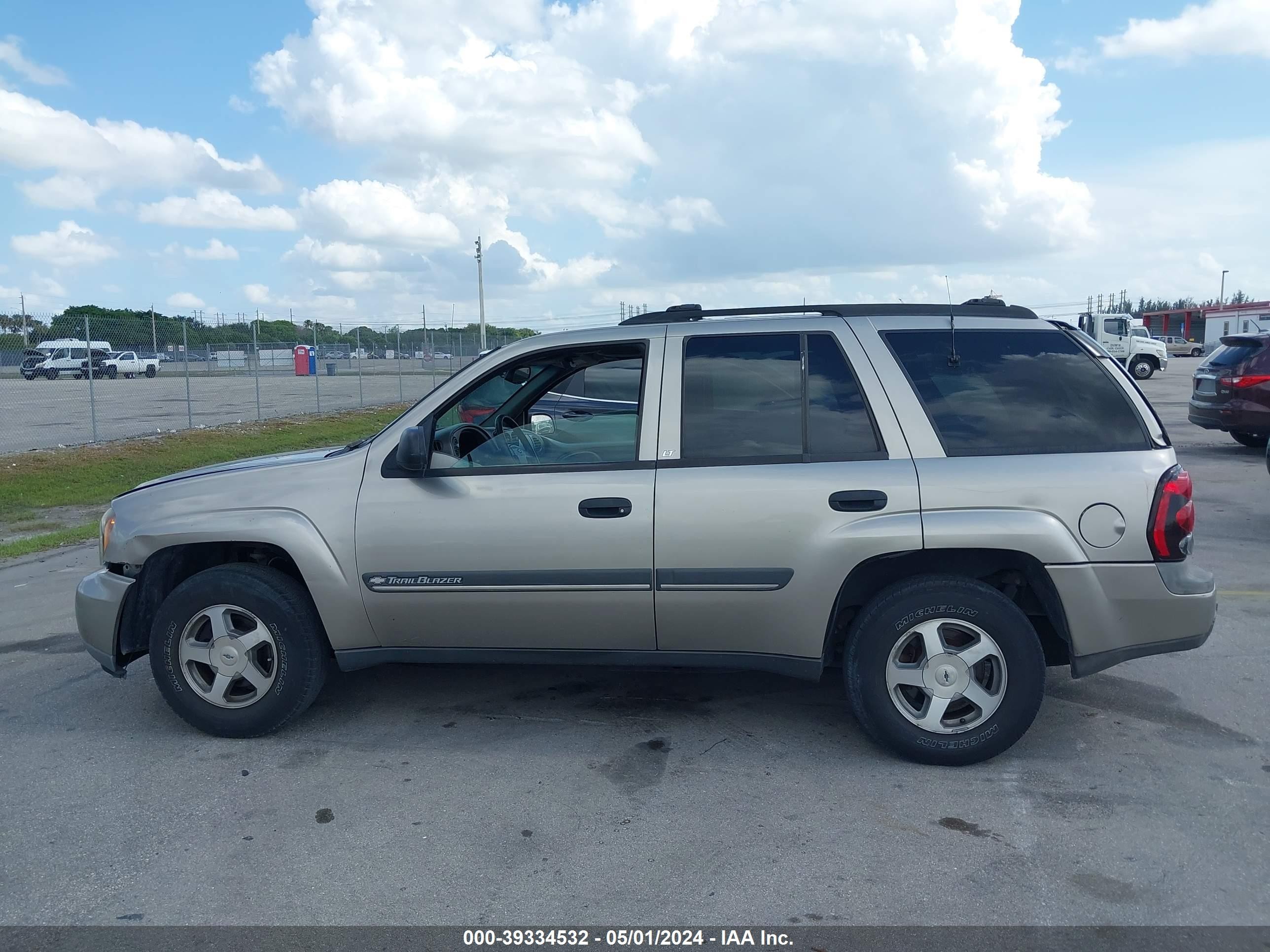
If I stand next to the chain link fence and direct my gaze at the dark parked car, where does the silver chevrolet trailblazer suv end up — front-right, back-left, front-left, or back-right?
front-right

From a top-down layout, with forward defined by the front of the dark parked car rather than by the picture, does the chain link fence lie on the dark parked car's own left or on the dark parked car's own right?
on the dark parked car's own left

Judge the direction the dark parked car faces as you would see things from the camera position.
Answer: facing away from the viewer and to the right of the viewer

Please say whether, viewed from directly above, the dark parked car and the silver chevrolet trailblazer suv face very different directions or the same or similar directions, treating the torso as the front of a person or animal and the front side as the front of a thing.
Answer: very different directions

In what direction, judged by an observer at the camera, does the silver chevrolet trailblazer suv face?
facing to the left of the viewer

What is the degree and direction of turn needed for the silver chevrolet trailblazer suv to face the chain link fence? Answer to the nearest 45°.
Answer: approximately 45° to its right

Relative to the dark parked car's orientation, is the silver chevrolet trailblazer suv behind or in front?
behind

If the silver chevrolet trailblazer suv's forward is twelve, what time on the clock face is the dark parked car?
The dark parked car is roughly at 4 o'clock from the silver chevrolet trailblazer suv.

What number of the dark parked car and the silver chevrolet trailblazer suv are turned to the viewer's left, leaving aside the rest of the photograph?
1

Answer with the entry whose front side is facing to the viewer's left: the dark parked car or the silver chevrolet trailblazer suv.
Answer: the silver chevrolet trailblazer suv
